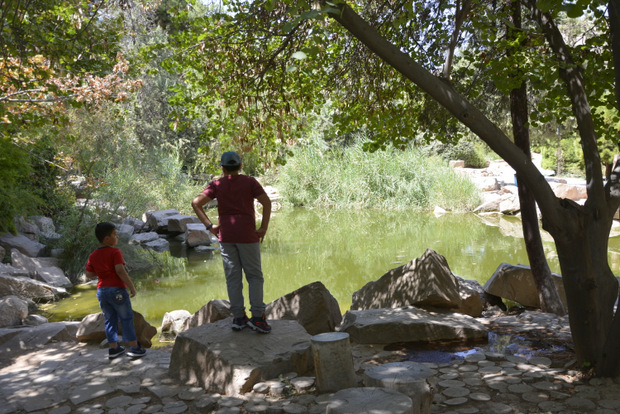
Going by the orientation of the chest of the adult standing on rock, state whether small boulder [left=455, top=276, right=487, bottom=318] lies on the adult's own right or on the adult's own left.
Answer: on the adult's own right

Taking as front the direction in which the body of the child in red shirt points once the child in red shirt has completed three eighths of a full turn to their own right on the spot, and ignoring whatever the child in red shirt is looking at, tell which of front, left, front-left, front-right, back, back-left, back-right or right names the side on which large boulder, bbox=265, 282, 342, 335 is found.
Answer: left

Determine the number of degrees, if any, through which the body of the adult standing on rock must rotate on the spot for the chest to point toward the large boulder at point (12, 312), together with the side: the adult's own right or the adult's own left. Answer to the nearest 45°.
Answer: approximately 45° to the adult's own left

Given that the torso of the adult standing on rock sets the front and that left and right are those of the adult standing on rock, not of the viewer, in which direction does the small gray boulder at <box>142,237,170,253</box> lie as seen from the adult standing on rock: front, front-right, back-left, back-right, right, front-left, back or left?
front

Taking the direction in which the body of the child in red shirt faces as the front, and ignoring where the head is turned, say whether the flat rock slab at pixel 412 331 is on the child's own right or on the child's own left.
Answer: on the child's own right

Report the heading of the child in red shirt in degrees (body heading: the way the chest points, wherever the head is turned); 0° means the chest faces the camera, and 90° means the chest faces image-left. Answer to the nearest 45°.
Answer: approximately 225°

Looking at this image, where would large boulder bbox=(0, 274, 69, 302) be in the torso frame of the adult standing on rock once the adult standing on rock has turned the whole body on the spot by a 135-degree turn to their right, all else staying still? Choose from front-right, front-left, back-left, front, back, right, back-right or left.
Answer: back

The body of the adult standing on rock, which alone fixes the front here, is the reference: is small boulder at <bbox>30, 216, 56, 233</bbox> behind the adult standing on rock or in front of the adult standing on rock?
in front

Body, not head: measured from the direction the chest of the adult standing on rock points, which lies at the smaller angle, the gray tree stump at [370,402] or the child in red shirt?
the child in red shirt

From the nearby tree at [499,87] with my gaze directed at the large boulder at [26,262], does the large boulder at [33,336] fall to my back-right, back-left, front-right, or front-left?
front-left

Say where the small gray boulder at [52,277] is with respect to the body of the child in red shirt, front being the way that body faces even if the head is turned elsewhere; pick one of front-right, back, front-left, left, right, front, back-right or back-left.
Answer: front-left

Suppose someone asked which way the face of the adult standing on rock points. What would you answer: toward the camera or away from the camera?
away from the camera

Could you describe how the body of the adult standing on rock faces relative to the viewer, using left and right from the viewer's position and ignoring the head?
facing away from the viewer

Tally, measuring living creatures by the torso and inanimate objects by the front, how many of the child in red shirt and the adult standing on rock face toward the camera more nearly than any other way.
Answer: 0

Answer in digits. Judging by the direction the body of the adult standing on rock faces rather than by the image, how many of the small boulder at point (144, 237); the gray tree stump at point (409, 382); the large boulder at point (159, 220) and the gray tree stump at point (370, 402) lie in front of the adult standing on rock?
2
